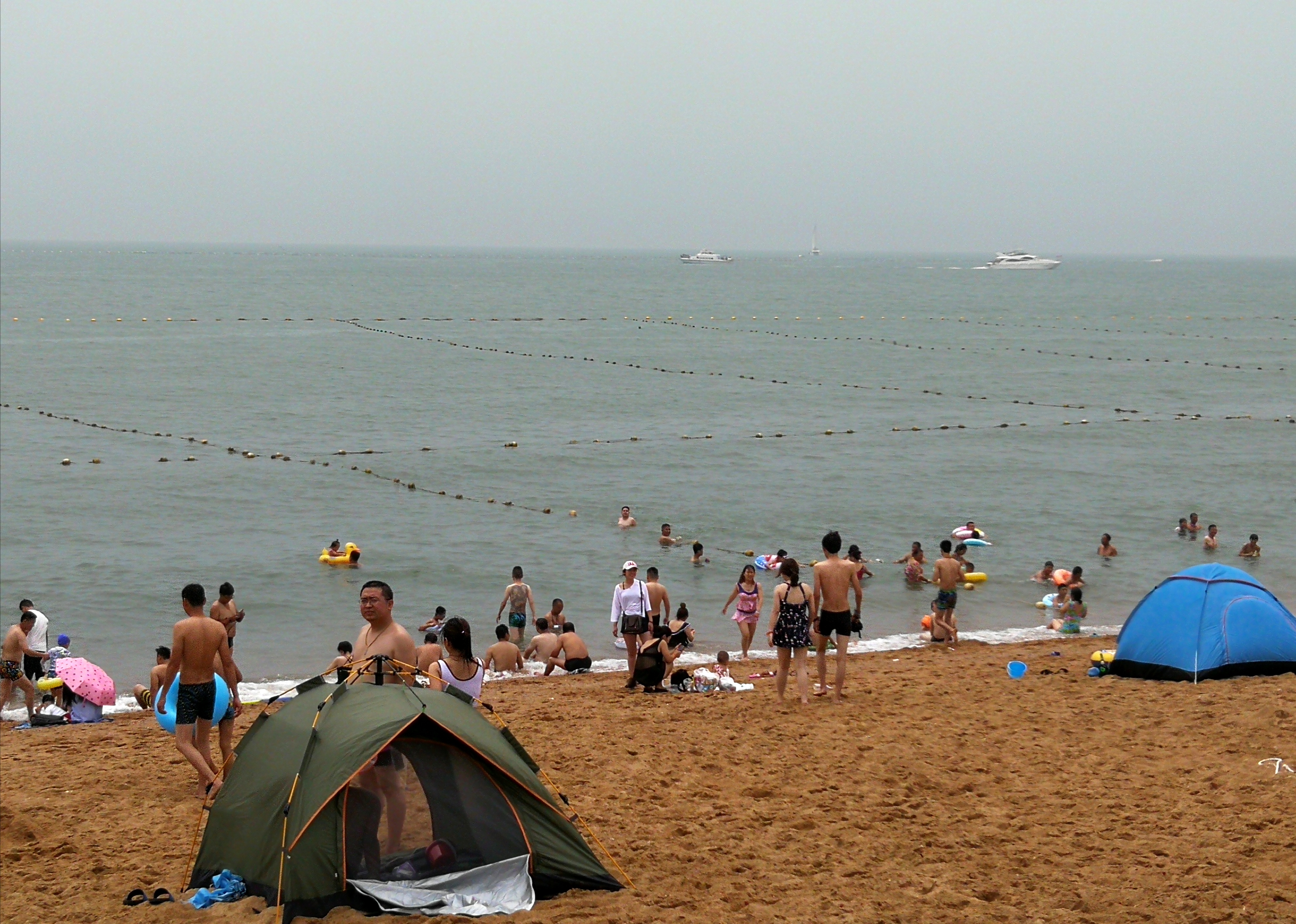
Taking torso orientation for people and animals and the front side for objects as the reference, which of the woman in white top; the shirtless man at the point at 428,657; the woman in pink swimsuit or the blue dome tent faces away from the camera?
the shirtless man

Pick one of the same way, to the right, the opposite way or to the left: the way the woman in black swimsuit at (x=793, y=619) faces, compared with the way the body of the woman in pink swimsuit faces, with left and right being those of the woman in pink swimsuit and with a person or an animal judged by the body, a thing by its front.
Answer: the opposite way

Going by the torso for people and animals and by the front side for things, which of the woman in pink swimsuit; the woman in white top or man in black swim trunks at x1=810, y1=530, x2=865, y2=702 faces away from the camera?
the man in black swim trunks

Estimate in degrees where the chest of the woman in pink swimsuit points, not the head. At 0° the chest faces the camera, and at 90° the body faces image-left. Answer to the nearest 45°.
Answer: approximately 0°

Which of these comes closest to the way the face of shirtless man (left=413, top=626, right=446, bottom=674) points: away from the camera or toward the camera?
away from the camera

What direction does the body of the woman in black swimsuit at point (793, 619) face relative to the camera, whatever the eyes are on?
away from the camera

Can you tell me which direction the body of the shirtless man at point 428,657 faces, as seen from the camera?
away from the camera

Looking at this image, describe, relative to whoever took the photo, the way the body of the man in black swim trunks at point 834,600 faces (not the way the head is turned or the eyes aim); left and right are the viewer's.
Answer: facing away from the viewer
